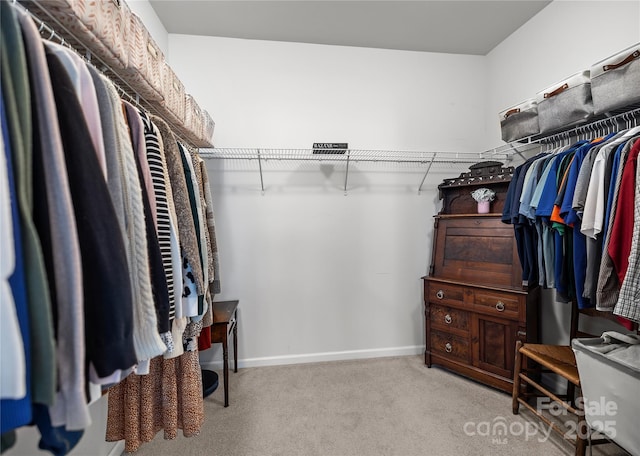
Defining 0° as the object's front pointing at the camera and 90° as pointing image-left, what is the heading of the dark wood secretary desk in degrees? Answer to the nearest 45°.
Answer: approximately 45°

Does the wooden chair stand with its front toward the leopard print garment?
yes

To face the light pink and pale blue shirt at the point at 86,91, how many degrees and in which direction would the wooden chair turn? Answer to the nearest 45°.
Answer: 0° — it already faces it

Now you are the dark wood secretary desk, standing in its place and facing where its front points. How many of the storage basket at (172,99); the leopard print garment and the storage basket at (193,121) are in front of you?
3

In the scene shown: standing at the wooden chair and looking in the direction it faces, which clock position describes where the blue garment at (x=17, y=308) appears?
The blue garment is roughly at 11 o'clock from the wooden chair.

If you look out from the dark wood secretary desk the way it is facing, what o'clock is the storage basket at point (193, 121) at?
The storage basket is roughly at 2 o'clock from the dark wood secretary desk.
